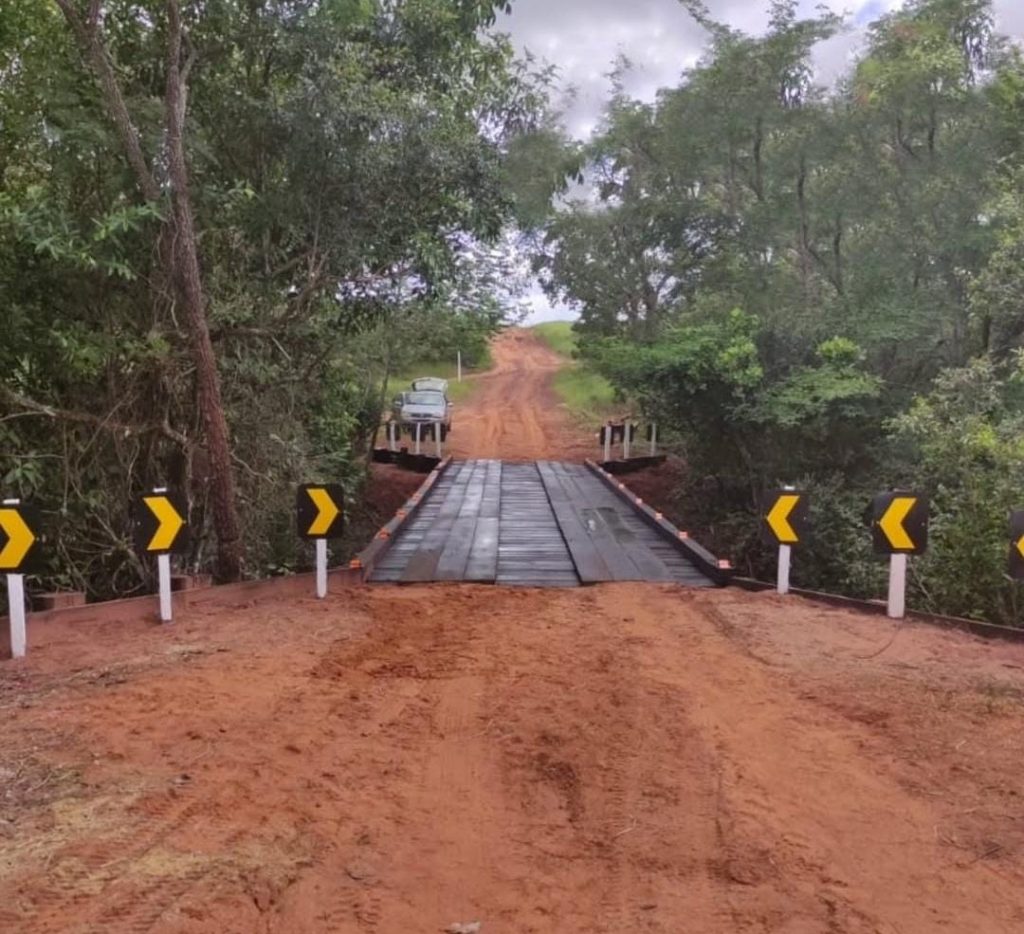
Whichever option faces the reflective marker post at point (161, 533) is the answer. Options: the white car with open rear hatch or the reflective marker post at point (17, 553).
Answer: the white car with open rear hatch

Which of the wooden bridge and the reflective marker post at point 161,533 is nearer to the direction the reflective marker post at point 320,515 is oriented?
the reflective marker post

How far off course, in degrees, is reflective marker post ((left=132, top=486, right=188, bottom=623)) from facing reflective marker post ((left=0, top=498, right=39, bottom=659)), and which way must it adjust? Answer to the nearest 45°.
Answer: approximately 45° to its right

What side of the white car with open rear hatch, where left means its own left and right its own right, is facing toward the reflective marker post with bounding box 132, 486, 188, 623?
front

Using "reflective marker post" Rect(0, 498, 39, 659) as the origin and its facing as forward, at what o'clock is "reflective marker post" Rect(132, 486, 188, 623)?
"reflective marker post" Rect(132, 486, 188, 623) is roughly at 8 o'clock from "reflective marker post" Rect(0, 498, 39, 659).

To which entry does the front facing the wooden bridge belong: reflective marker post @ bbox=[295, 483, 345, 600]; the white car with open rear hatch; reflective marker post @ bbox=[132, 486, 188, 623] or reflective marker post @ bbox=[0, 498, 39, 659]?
the white car with open rear hatch

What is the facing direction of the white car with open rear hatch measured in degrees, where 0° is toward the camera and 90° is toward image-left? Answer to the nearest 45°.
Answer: approximately 0°

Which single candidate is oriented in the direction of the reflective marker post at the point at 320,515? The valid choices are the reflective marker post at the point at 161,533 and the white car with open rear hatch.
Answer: the white car with open rear hatch

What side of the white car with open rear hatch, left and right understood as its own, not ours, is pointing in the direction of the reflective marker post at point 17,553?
front

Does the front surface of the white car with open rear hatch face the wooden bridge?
yes
